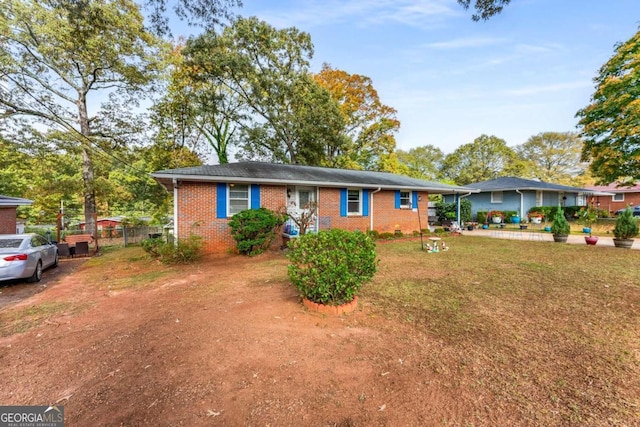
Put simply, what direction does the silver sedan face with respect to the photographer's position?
facing away from the viewer and to the right of the viewer

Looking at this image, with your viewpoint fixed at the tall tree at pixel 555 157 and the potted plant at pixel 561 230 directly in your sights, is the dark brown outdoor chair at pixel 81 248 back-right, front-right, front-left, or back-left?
front-right

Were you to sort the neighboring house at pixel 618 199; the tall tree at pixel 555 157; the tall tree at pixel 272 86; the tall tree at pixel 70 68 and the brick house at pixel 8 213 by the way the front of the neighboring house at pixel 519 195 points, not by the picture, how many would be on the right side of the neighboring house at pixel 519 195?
3

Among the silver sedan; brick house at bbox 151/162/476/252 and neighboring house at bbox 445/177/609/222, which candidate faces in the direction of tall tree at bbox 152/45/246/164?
the silver sedan

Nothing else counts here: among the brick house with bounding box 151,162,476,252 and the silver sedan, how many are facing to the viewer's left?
0

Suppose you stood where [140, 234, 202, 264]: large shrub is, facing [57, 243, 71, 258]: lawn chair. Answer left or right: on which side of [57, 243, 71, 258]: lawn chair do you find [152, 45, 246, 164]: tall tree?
right

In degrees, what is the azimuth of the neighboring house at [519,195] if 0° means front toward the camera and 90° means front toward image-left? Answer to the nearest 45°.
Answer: approximately 315°

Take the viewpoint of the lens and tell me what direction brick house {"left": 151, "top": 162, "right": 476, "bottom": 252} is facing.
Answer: facing the viewer and to the right of the viewer

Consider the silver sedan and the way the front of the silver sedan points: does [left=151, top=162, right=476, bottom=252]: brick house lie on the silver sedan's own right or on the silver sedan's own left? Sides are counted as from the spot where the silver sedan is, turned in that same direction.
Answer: on the silver sedan's own right

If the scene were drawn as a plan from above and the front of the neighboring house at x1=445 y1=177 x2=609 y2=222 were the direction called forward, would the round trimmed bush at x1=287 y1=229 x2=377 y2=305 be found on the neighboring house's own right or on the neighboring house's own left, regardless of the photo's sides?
on the neighboring house's own right

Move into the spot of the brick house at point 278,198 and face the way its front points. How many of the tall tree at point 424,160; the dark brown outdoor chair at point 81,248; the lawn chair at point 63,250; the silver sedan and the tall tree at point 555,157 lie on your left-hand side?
2

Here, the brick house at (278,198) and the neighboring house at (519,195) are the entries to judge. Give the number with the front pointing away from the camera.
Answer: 0

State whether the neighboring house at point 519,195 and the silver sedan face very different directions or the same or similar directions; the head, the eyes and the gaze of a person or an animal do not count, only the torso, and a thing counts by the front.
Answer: very different directions
